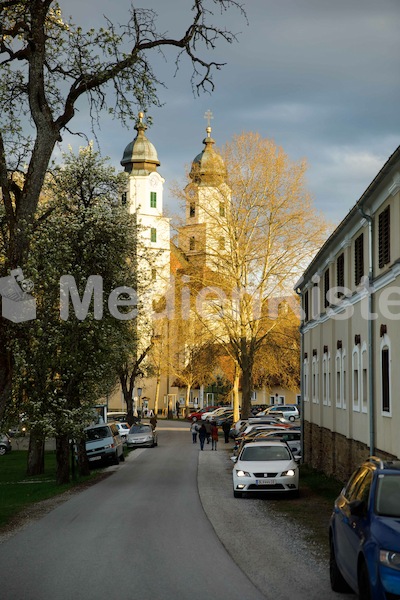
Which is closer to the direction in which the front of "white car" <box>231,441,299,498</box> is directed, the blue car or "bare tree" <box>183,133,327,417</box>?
the blue car

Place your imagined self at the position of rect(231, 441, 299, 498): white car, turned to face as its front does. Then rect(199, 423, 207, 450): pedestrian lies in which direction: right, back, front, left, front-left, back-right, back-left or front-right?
back

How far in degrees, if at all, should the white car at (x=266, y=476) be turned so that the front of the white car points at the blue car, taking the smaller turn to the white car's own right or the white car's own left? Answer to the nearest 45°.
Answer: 0° — it already faces it

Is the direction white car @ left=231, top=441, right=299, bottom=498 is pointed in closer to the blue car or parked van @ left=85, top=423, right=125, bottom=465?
the blue car

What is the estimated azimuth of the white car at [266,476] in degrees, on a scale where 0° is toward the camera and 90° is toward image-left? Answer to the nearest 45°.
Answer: approximately 0°

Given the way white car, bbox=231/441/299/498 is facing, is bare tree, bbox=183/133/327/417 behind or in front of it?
behind

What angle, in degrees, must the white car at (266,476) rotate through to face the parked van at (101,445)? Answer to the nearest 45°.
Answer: approximately 135° to its right

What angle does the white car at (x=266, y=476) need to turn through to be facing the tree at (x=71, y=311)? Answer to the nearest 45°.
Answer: approximately 135° to its right

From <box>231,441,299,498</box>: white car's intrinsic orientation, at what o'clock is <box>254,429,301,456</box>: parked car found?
The parked car is roughly at 6 o'clock from the white car.
